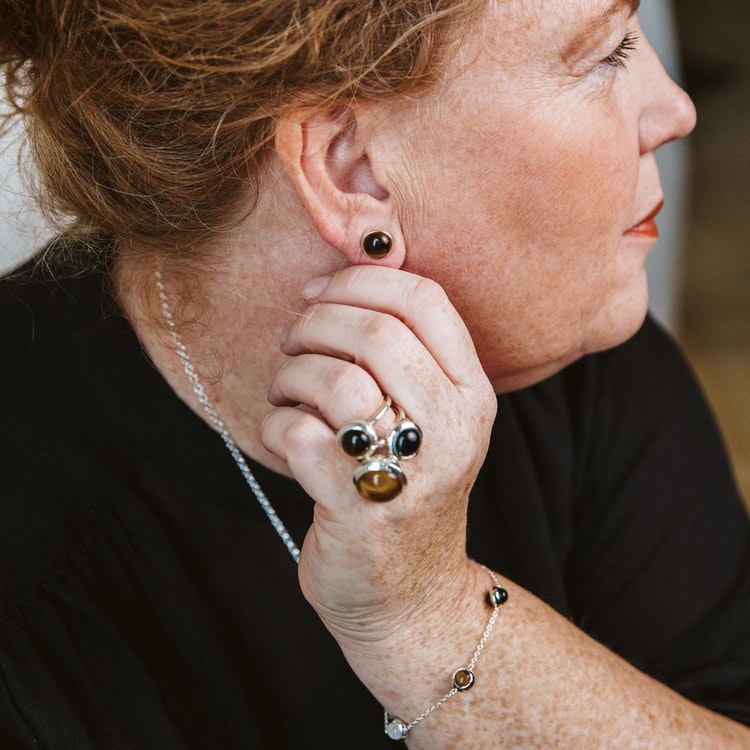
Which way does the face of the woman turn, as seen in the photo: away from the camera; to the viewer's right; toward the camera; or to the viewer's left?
to the viewer's right

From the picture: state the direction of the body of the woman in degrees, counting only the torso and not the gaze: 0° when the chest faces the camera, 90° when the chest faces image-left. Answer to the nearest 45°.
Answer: approximately 315°
